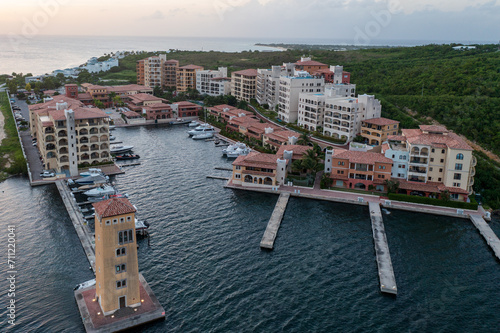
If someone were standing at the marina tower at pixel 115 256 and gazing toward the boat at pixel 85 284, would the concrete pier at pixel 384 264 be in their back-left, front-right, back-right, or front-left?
back-right

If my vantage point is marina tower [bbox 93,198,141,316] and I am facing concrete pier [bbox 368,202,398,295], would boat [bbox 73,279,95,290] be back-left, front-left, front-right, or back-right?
back-left

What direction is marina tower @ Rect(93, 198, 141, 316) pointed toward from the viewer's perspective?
toward the camera

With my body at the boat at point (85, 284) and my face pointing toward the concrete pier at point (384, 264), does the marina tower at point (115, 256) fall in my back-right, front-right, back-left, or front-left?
front-right

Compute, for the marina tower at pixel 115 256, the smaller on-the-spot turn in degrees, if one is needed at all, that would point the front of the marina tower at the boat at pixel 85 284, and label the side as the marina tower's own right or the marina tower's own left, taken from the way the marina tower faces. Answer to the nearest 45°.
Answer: approximately 135° to the marina tower's own right

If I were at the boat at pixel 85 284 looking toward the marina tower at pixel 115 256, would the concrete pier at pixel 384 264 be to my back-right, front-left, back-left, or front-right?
front-left

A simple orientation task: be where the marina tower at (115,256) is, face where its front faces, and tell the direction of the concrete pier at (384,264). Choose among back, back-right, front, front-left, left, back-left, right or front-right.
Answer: left
